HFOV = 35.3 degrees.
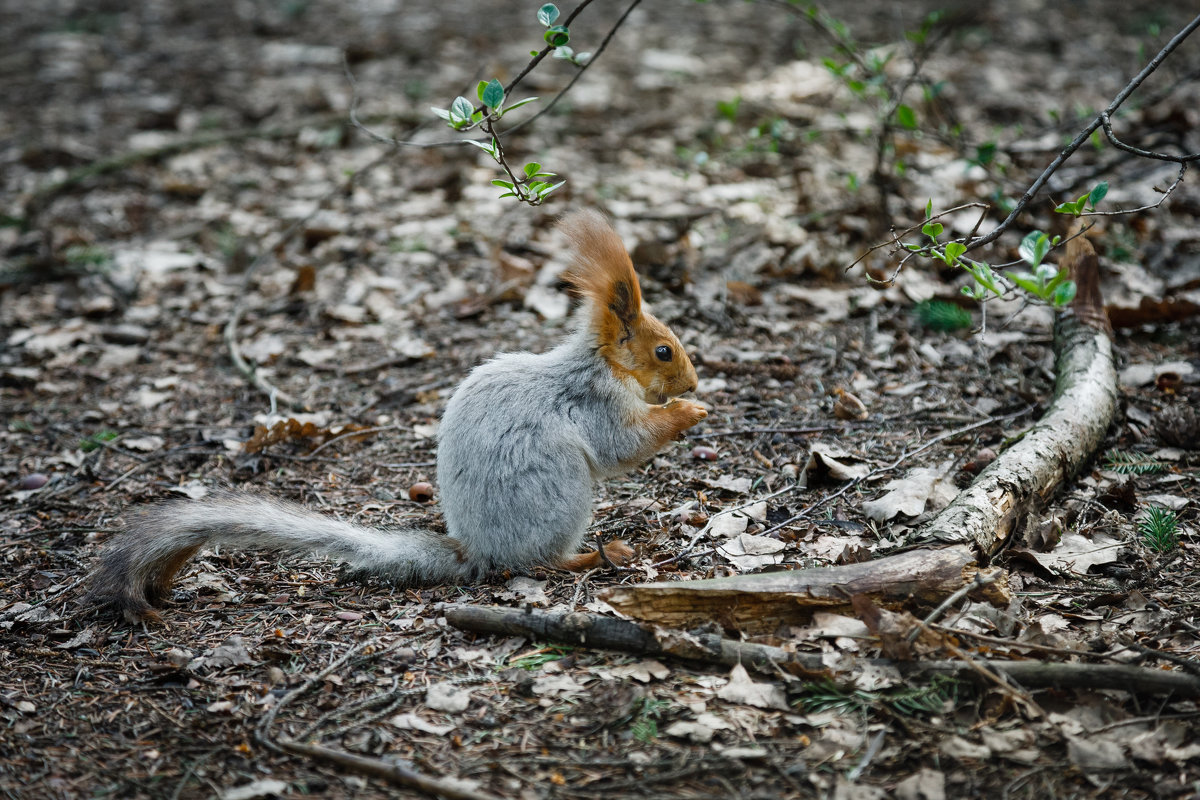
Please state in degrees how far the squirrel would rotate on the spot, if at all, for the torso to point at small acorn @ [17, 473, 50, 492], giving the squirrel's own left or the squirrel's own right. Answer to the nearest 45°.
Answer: approximately 135° to the squirrel's own left

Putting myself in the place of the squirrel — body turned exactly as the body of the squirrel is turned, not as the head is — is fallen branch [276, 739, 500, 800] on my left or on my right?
on my right

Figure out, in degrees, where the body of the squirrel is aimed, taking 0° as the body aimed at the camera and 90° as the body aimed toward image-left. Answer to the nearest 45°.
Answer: approximately 270°

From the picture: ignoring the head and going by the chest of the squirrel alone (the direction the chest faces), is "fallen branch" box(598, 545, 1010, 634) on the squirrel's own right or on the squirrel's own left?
on the squirrel's own right

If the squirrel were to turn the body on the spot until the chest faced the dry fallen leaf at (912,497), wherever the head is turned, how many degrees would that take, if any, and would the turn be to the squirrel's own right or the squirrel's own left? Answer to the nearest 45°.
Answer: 0° — it already faces it

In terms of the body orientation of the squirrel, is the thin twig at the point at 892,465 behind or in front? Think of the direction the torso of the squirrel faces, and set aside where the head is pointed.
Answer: in front
